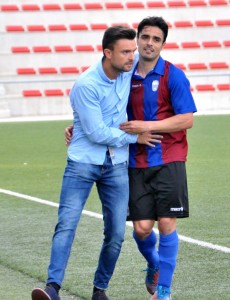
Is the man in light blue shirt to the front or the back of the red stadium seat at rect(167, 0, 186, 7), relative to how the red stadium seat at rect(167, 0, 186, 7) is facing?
to the front

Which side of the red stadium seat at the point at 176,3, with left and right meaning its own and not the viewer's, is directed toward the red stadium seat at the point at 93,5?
right

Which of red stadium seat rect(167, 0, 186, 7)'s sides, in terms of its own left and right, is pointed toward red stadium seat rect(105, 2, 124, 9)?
right

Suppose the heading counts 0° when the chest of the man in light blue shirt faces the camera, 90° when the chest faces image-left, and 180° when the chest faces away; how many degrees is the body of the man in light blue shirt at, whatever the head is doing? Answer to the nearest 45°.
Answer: approximately 315°

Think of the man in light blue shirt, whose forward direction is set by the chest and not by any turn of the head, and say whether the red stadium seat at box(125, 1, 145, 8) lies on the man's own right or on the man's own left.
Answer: on the man's own left

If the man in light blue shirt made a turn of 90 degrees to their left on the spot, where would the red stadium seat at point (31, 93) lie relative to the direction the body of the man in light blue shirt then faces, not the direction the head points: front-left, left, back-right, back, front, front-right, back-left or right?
front-left

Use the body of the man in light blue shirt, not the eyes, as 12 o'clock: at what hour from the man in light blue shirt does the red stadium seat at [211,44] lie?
The red stadium seat is roughly at 8 o'clock from the man in light blue shirt.

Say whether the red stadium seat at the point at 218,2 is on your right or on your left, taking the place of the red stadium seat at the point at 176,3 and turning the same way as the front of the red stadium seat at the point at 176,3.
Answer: on your left

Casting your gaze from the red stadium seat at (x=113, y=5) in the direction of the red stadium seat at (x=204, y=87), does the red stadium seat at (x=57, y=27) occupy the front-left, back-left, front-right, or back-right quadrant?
back-right

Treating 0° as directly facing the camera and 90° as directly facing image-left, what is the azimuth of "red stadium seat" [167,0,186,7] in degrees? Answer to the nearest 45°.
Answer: approximately 0°

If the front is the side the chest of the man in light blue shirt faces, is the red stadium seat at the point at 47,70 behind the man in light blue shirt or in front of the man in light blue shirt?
behind

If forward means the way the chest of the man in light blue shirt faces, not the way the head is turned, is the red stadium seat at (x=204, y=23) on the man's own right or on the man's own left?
on the man's own left

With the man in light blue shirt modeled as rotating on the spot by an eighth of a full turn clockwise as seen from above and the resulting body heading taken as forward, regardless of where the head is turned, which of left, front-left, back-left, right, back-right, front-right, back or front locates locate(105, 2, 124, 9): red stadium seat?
back

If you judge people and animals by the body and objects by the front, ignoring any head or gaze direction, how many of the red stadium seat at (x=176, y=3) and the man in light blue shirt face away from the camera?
0

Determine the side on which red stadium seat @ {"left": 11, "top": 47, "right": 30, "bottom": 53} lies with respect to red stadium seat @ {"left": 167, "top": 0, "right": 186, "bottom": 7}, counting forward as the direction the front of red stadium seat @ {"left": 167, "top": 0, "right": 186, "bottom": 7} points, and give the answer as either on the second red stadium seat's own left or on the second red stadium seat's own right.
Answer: on the second red stadium seat's own right
